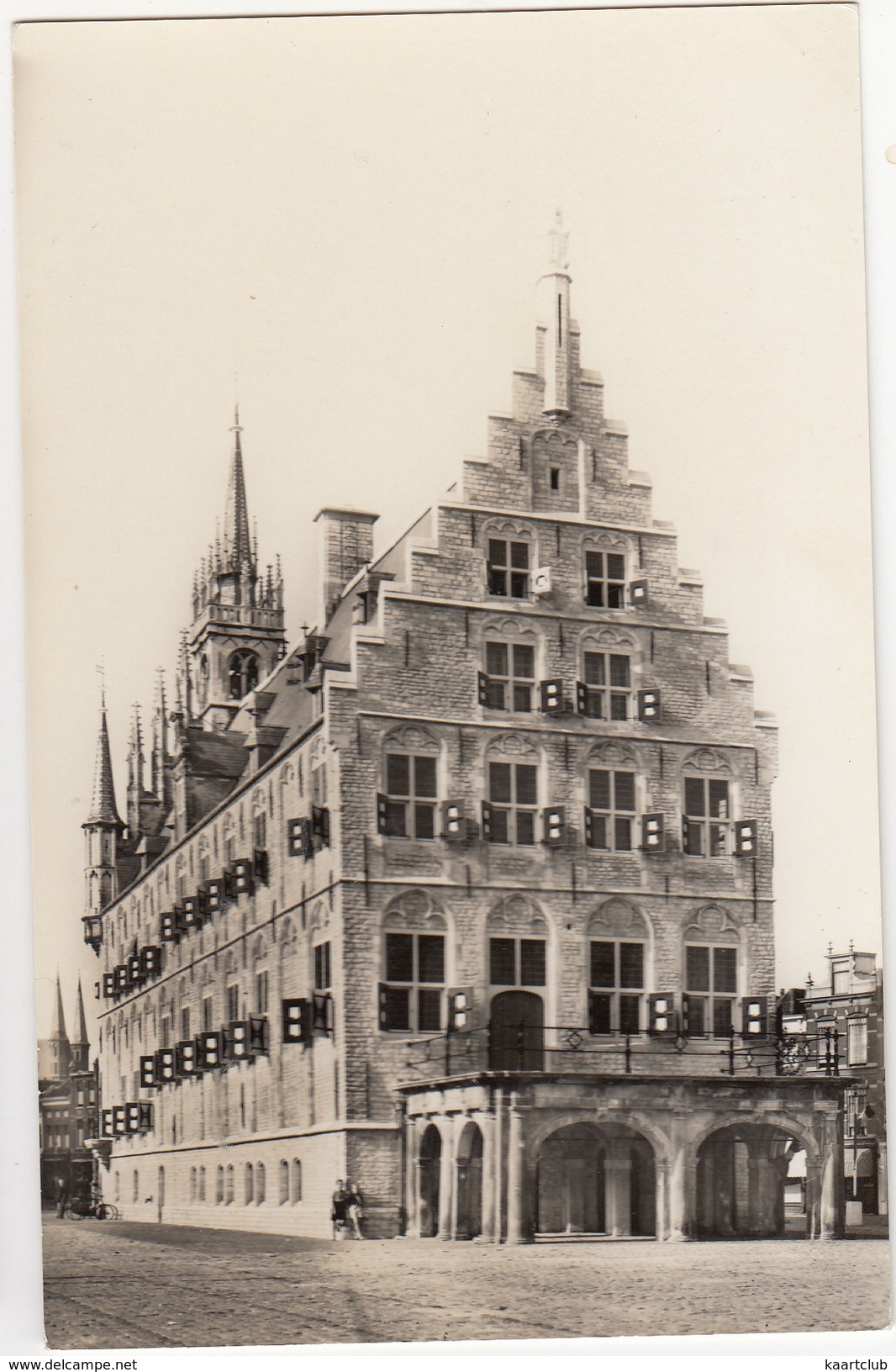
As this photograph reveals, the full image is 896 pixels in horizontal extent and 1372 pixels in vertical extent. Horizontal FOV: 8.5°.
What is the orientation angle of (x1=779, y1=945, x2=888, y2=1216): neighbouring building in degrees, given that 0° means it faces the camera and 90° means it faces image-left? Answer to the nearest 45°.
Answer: approximately 45°

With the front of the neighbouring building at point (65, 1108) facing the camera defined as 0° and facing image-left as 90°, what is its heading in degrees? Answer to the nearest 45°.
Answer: approximately 0°

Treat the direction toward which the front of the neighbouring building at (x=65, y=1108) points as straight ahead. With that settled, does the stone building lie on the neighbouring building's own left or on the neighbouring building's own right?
on the neighbouring building's own left

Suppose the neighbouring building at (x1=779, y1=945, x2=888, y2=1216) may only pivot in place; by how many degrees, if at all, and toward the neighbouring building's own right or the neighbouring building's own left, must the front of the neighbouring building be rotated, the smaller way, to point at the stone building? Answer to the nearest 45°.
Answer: approximately 45° to the neighbouring building's own right
